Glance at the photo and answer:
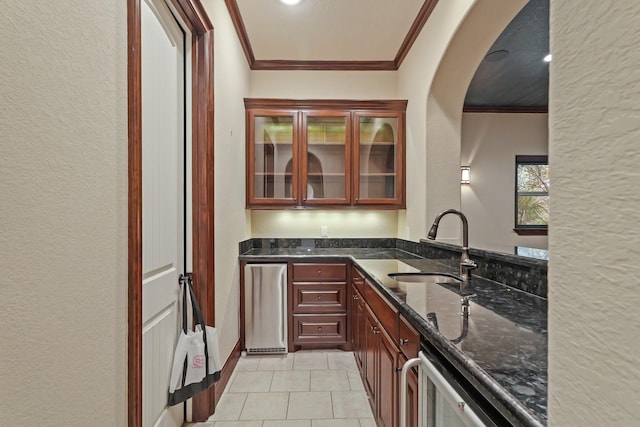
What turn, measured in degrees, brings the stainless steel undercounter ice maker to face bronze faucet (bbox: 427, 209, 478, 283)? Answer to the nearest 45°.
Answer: approximately 45° to its left

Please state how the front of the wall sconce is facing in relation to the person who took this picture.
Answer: facing the viewer

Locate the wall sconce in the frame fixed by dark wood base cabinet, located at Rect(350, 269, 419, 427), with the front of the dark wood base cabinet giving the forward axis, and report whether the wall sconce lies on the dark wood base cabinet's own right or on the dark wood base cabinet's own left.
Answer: on the dark wood base cabinet's own right

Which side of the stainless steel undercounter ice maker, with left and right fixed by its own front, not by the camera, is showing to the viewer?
front

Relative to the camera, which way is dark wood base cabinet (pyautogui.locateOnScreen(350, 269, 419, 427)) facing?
to the viewer's left

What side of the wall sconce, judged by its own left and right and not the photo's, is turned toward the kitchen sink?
front

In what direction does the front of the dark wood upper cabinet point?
toward the camera

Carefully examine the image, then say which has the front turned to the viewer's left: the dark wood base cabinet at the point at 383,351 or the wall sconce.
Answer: the dark wood base cabinet

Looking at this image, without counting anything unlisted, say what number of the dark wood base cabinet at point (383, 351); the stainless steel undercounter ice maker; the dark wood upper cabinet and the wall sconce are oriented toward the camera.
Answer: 3

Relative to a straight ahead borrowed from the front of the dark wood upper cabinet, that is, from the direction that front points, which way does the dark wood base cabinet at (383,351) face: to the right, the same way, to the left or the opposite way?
to the right
